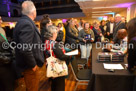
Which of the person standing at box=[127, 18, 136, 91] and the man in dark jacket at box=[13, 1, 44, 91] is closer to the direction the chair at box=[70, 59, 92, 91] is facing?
the person standing

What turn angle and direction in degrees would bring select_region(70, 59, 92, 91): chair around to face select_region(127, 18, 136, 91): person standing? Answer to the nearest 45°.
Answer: approximately 45° to its right

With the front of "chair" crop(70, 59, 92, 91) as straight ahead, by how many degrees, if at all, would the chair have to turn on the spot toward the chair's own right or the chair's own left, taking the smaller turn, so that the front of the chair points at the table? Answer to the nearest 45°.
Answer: approximately 45° to the chair's own right
